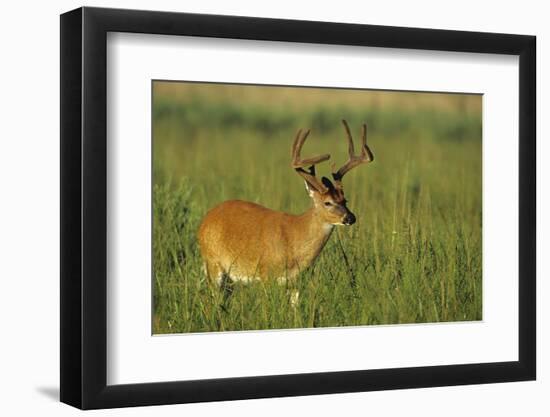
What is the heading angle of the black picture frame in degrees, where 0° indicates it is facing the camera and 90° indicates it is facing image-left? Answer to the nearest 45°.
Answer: approximately 315°
